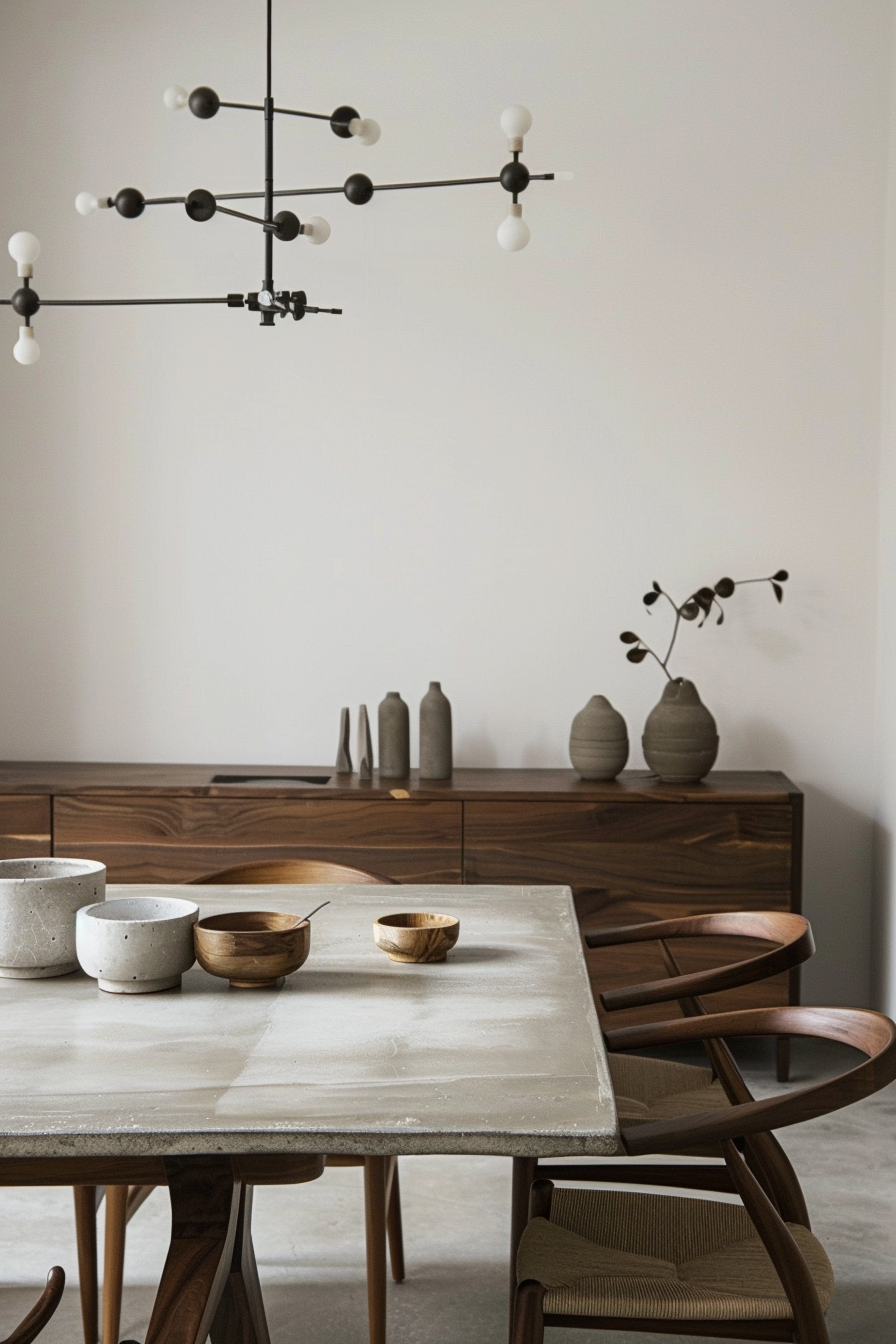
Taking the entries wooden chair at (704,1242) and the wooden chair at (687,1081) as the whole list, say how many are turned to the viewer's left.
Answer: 2

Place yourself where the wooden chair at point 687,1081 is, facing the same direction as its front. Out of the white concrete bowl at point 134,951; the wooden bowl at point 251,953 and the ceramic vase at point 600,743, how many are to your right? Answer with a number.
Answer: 1

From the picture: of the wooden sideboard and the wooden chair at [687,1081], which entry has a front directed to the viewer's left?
the wooden chair

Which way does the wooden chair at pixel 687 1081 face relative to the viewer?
to the viewer's left

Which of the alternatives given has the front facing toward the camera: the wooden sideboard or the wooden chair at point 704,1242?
the wooden sideboard

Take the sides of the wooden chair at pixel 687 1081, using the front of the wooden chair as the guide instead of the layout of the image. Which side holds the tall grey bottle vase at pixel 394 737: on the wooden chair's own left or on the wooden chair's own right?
on the wooden chair's own right

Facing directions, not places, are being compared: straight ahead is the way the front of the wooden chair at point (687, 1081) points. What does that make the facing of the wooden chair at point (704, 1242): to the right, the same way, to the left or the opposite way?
the same way

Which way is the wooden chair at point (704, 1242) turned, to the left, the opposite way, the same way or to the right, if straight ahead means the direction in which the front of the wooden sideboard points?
to the right

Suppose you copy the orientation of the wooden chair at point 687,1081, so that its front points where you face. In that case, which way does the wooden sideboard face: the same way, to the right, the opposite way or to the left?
to the left

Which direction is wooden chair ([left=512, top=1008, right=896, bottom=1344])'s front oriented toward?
to the viewer's left

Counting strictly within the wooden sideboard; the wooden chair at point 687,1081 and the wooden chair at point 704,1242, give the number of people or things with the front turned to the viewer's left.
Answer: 2

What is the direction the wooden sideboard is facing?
toward the camera

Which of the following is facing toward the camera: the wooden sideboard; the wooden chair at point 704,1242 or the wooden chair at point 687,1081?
the wooden sideboard

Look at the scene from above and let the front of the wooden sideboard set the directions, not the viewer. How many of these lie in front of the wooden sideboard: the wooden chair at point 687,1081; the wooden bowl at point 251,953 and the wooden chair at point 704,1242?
3

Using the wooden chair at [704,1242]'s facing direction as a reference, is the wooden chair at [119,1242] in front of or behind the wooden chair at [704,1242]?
in front

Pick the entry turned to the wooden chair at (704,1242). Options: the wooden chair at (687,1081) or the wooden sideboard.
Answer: the wooden sideboard

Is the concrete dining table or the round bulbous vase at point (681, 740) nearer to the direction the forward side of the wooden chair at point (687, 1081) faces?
the concrete dining table

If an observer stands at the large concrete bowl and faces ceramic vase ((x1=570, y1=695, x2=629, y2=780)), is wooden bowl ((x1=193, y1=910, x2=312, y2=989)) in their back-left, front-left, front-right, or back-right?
front-right

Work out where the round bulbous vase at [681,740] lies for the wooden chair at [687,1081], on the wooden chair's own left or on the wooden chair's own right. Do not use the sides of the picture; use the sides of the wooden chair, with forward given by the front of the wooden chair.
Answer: on the wooden chair's own right
